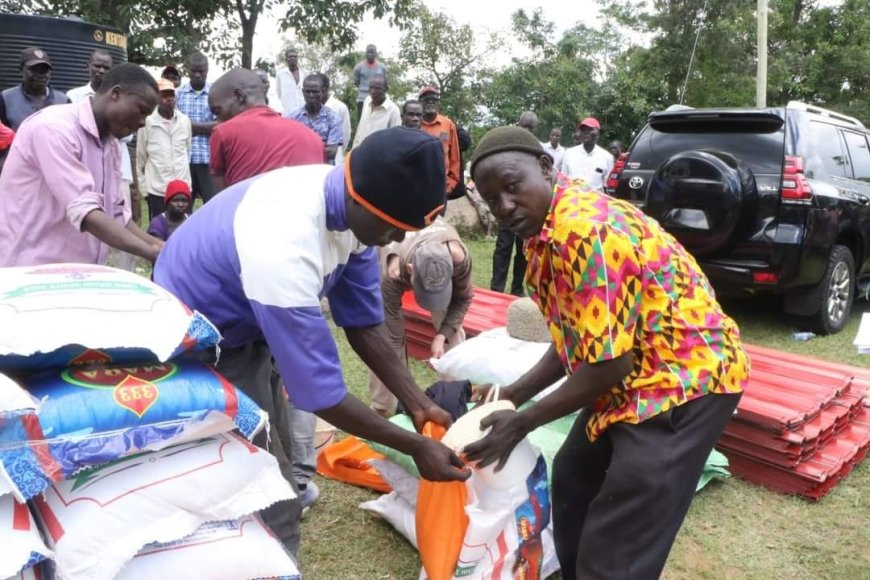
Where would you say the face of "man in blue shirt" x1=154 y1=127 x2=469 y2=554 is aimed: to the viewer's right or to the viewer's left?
to the viewer's right

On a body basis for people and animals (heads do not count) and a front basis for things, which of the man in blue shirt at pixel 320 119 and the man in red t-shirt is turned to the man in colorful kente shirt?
the man in blue shirt

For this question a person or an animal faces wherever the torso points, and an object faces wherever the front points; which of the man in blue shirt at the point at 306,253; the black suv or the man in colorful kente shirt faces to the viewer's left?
the man in colorful kente shirt

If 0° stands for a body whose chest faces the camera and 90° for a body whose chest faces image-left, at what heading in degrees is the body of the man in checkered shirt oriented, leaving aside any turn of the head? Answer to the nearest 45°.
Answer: approximately 0°

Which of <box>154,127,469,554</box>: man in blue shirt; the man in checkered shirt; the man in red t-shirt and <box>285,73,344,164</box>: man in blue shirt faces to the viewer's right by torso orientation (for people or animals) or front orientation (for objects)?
<box>154,127,469,554</box>: man in blue shirt

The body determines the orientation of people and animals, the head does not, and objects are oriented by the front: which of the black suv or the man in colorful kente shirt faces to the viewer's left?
the man in colorful kente shirt

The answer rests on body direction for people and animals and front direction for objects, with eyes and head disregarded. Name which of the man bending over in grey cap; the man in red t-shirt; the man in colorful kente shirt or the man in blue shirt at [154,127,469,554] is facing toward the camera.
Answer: the man bending over in grey cap

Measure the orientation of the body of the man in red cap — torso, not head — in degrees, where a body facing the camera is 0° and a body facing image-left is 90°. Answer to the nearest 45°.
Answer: approximately 0°

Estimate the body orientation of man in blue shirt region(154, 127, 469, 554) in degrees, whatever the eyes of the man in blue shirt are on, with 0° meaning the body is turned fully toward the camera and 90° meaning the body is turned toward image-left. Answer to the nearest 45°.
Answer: approximately 270°

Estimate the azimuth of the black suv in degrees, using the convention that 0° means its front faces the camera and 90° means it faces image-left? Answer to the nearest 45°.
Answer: approximately 225°
